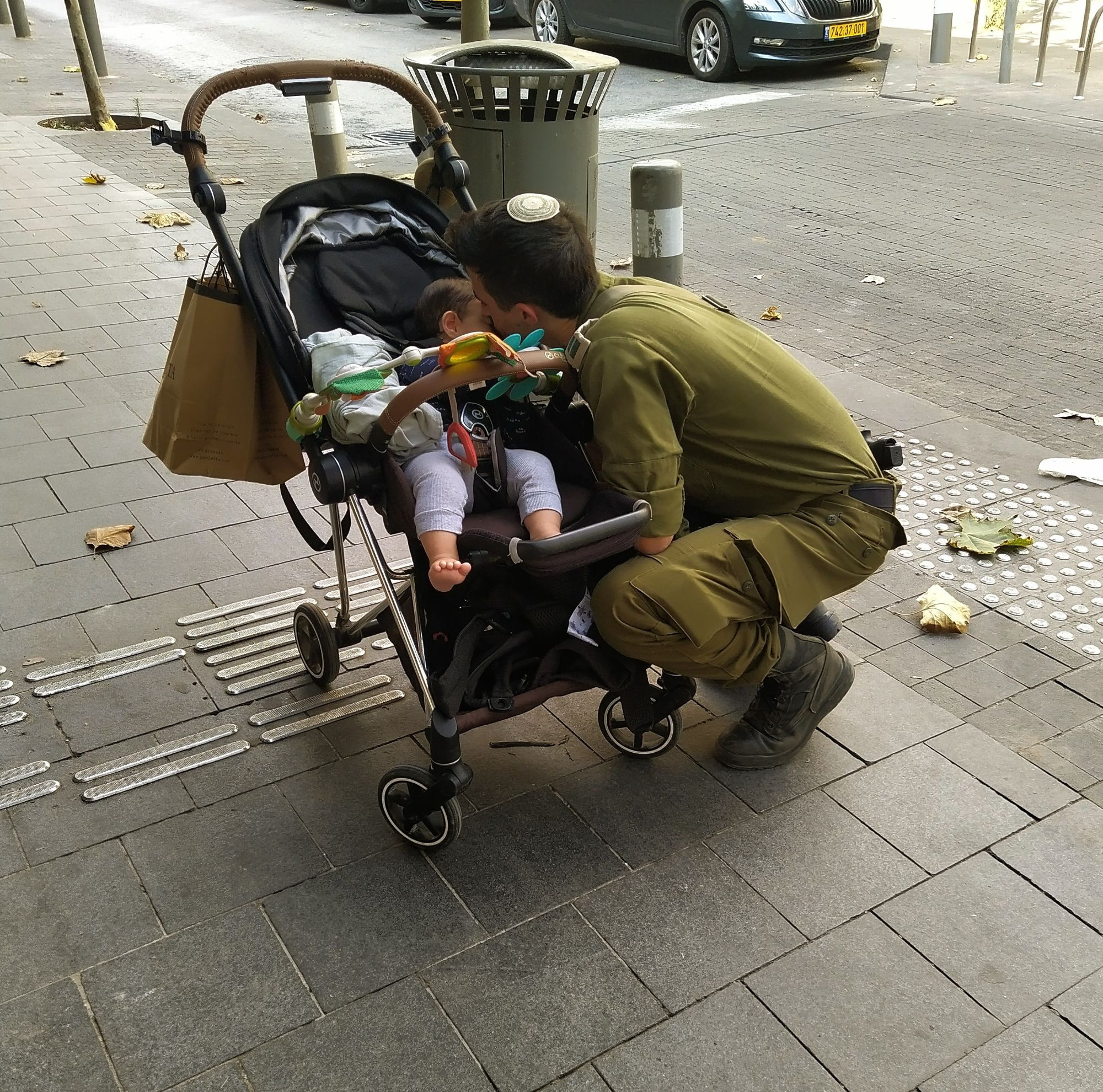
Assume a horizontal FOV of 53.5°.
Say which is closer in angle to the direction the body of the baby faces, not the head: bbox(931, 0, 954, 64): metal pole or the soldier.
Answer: the soldier

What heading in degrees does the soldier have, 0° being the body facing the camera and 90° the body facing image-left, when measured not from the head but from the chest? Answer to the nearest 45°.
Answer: approximately 90°

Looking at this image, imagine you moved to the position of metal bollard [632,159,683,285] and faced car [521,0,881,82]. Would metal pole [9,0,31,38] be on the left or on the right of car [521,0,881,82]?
left

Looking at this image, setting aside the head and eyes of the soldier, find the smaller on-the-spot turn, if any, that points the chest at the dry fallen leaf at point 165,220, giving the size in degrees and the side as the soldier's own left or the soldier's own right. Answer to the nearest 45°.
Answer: approximately 45° to the soldier's own right

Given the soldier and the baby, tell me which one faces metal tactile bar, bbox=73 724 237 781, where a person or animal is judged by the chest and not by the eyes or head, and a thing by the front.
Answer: the soldier

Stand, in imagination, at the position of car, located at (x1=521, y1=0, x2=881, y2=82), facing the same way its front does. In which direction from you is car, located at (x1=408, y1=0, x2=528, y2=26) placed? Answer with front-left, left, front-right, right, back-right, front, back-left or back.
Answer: back

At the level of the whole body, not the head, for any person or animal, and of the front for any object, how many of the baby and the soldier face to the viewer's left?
1

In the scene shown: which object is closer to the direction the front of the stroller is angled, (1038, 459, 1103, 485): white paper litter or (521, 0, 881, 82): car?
the white paper litter

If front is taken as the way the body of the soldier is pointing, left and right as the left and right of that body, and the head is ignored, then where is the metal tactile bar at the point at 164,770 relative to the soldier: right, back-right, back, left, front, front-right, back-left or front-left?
front

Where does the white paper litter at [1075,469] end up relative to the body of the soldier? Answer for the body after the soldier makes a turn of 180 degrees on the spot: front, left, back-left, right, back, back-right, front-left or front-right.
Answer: front-left

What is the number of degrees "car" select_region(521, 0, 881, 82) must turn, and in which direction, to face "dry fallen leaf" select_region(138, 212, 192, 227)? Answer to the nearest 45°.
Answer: approximately 90° to its right

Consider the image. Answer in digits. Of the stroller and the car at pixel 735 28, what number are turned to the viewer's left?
0

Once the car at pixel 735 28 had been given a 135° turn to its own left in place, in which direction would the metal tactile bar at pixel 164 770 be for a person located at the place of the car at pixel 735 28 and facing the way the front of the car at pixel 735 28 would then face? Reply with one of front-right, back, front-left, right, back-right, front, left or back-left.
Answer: back

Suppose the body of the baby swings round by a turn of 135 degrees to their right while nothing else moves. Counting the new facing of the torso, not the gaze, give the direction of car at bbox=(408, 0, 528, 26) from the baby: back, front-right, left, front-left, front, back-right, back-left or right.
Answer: right

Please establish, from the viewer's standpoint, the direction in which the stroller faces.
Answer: facing the viewer and to the right of the viewer

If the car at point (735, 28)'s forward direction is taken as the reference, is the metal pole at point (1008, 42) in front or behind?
in front
